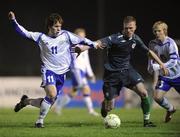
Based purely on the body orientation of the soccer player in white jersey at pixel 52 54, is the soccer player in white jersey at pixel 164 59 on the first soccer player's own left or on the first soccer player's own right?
on the first soccer player's own left

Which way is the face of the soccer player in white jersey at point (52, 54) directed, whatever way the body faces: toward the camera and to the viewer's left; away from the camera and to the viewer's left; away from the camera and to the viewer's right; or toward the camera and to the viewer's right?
toward the camera and to the viewer's right

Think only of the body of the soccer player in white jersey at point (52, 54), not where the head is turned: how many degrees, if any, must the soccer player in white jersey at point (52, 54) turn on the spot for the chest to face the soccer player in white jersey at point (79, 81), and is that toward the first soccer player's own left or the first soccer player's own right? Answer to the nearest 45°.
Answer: approximately 135° to the first soccer player's own left

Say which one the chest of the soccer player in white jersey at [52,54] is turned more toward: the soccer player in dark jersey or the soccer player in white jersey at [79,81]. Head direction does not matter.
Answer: the soccer player in dark jersey

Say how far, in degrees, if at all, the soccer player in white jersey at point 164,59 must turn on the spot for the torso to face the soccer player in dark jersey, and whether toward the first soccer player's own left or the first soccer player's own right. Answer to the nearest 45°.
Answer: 0° — they already face them

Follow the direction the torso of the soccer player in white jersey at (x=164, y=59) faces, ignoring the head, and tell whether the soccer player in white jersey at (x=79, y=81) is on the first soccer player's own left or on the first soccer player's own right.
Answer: on the first soccer player's own right

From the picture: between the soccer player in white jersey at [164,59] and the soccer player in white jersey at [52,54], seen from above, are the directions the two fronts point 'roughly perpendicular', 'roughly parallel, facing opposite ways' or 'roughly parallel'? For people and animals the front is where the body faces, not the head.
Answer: roughly perpendicular

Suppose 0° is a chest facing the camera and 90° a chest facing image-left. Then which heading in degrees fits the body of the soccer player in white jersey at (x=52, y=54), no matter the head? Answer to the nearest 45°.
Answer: approximately 315°

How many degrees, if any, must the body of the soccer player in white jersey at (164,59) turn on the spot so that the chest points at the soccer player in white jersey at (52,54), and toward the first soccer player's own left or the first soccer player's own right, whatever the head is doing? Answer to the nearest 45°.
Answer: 0° — they already face them
